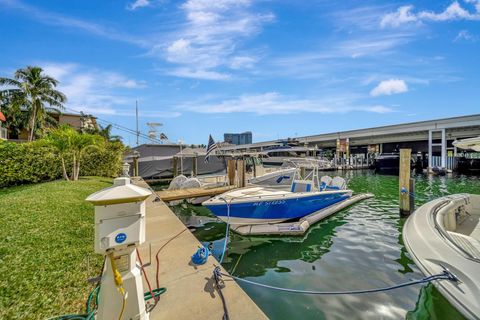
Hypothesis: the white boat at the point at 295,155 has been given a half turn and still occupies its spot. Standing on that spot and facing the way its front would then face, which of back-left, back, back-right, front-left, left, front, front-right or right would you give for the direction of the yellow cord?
right

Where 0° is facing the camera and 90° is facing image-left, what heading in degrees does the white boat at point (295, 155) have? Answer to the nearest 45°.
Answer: approximately 90°

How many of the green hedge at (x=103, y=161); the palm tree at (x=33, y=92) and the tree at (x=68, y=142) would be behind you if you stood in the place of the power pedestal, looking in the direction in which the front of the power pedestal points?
3

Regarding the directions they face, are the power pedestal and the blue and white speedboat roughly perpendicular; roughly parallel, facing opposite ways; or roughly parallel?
roughly perpendicular

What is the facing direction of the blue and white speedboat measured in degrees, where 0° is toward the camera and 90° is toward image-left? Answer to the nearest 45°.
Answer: approximately 45°

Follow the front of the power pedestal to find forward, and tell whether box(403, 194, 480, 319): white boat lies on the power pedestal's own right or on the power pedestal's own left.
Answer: on the power pedestal's own left

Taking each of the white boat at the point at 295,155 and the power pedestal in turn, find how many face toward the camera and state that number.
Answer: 1

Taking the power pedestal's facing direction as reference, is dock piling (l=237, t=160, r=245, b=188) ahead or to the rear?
to the rear

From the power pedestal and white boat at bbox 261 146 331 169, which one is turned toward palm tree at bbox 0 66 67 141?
the white boat

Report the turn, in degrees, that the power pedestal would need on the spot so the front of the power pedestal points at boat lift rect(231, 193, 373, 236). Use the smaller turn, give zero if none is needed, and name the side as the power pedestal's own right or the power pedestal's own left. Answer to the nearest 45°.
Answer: approximately 135° to the power pedestal's own left
